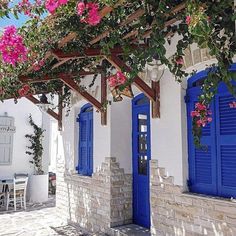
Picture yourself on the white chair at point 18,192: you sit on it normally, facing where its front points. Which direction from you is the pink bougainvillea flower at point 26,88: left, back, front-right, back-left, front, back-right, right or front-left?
back-left

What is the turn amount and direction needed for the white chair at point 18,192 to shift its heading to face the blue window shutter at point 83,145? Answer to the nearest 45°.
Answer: approximately 180°

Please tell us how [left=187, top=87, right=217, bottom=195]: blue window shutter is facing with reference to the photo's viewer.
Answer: facing the viewer and to the left of the viewer

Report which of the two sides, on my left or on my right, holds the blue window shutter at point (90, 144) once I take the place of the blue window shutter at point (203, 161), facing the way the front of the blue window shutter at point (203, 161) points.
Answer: on my right

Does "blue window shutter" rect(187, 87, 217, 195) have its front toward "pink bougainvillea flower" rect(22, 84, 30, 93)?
no

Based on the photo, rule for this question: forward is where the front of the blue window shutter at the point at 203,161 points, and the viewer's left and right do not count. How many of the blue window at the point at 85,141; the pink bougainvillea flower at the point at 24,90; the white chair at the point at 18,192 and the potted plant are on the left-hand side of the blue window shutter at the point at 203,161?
0

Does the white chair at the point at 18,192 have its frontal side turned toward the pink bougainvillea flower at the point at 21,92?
no

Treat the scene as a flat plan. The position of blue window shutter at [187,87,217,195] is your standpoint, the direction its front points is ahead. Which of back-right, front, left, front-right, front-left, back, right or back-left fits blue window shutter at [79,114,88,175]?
right

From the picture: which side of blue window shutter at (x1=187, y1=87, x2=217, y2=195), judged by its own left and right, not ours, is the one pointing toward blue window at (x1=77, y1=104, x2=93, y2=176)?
right

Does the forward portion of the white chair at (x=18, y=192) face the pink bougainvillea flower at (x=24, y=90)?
no

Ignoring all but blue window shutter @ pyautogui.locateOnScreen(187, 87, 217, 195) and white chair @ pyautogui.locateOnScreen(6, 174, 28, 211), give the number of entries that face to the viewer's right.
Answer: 0
